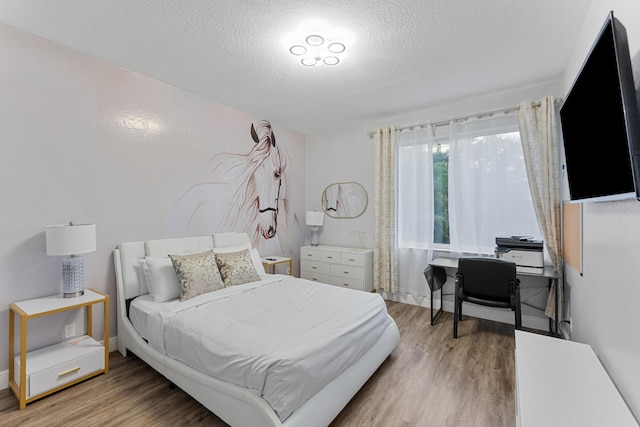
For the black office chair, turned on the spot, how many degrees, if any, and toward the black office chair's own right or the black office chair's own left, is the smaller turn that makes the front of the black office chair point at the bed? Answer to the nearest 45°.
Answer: approximately 135° to the black office chair's own left

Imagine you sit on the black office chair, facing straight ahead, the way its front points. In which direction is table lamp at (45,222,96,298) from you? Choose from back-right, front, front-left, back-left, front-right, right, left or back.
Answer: back-left

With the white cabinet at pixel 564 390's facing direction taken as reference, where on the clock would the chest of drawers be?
The chest of drawers is roughly at 1 o'clock from the white cabinet.

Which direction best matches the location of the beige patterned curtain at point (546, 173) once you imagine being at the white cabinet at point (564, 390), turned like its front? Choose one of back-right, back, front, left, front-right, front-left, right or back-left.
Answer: right

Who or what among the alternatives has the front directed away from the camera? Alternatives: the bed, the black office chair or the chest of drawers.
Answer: the black office chair

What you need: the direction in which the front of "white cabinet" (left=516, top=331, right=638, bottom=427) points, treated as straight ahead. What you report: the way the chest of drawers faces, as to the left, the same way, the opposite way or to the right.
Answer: to the left

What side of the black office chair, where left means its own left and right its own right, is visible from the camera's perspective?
back

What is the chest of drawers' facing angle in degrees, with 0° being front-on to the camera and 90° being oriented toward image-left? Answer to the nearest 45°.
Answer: approximately 45°

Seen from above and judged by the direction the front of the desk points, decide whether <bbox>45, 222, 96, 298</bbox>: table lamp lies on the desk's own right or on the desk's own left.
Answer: on the desk's own right

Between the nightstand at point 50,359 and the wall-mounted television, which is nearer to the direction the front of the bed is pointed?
the wall-mounted television

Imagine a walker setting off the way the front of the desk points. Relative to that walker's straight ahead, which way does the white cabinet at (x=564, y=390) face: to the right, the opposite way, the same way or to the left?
to the right

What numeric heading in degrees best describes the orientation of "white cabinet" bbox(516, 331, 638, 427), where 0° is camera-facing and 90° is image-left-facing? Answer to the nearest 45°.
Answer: approximately 90°

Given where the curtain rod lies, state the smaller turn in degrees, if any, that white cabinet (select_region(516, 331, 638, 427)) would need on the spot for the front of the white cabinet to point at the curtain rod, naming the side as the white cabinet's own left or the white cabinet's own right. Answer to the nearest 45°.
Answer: approximately 45° to the white cabinet's own right

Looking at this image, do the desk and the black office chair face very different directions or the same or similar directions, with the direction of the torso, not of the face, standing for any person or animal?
very different directions
